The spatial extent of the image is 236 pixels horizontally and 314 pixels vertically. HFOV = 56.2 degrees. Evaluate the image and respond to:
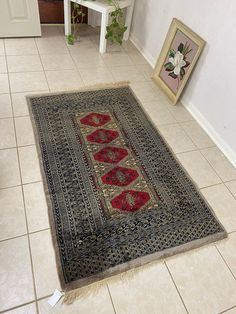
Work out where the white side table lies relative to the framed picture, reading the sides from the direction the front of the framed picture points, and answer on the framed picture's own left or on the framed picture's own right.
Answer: on the framed picture's own right

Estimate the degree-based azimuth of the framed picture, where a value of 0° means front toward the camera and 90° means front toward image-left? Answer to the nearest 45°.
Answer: approximately 45°
